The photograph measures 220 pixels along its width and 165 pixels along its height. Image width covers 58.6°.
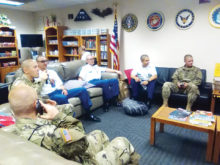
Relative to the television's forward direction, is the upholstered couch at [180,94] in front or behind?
in front

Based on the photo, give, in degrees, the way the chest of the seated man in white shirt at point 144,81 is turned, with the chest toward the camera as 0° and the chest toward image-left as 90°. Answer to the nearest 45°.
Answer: approximately 0°

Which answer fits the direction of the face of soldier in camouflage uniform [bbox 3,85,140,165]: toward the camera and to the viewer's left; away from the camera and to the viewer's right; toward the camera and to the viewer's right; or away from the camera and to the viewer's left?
away from the camera and to the viewer's right

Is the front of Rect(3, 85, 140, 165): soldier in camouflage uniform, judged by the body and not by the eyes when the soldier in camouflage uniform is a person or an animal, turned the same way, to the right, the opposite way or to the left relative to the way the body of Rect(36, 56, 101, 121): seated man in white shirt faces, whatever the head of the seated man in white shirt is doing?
to the left

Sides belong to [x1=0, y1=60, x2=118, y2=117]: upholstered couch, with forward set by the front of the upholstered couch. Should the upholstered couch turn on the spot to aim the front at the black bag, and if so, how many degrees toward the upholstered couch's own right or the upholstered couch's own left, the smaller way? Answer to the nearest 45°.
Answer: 0° — it already faces it

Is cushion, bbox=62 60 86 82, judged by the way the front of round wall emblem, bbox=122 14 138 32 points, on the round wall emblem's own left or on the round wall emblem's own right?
on the round wall emblem's own right

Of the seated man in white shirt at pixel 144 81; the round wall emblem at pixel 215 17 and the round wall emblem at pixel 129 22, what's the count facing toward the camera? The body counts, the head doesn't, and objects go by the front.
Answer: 3

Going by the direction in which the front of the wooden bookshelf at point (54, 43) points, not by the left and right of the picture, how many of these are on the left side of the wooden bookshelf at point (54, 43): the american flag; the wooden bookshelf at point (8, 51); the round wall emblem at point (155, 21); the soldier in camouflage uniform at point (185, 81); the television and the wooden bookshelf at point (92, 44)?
4

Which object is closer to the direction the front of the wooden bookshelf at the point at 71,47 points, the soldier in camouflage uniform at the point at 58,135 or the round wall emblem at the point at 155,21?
the soldier in camouflage uniform

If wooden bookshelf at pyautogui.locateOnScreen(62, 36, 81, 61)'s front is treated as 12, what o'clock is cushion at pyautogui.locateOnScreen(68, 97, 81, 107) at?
The cushion is roughly at 12 o'clock from the wooden bookshelf.

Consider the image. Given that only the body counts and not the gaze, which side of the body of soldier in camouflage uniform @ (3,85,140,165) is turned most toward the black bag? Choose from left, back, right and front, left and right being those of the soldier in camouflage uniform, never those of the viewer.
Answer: front

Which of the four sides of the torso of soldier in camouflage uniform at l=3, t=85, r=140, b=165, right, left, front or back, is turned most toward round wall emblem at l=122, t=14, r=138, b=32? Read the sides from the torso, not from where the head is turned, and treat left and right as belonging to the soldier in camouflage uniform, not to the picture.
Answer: front
